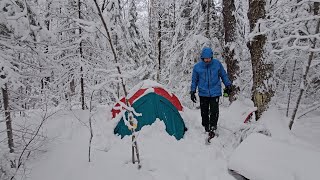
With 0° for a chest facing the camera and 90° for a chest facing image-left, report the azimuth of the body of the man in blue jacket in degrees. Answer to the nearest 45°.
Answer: approximately 0°

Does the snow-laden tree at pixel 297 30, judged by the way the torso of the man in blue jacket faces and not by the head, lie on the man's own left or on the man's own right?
on the man's own left

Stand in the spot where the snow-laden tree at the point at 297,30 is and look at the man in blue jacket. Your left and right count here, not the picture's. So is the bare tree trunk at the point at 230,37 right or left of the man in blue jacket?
right

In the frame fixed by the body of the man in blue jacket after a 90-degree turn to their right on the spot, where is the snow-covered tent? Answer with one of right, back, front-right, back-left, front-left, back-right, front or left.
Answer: front

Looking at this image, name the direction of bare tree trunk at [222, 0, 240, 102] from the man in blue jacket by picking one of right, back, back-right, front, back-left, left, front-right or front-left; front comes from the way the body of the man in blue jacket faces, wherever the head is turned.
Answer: back
